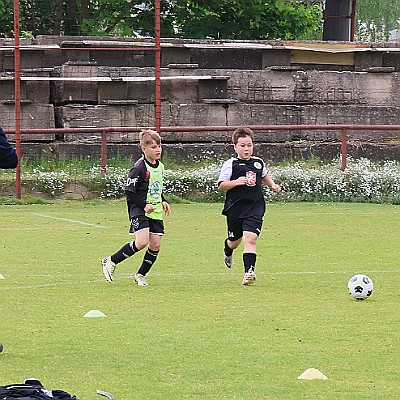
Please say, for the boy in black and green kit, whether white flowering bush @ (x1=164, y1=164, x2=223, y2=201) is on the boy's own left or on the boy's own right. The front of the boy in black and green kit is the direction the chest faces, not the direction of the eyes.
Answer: on the boy's own left

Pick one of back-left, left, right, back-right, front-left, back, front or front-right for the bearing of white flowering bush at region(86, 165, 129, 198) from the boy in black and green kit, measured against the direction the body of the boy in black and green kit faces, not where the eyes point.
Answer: back-left

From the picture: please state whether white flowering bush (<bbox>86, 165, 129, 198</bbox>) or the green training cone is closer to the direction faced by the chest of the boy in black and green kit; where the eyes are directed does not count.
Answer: the green training cone

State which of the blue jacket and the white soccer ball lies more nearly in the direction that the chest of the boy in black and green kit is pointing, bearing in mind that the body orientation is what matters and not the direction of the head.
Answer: the white soccer ball

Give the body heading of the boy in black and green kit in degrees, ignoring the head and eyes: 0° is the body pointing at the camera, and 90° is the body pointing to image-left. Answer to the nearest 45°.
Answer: approximately 315°

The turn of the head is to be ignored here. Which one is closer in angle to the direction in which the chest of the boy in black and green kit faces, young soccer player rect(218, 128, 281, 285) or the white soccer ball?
the white soccer ball

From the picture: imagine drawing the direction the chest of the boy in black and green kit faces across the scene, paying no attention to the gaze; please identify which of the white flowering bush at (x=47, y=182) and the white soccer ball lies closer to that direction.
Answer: the white soccer ball

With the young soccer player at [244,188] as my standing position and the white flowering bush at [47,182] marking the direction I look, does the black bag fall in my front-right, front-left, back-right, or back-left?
back-left

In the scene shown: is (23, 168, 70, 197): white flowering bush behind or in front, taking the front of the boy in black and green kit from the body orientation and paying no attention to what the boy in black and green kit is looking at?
behind
